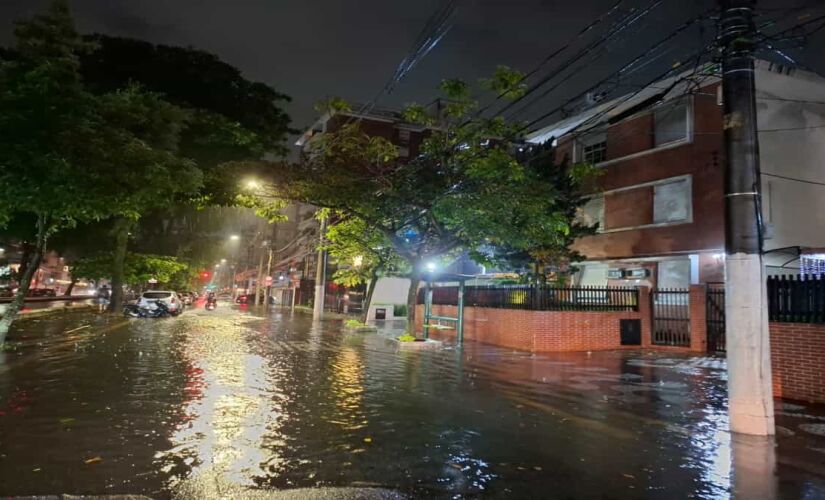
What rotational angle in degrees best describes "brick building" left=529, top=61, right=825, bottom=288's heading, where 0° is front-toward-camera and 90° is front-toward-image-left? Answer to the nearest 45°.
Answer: approximately 45°

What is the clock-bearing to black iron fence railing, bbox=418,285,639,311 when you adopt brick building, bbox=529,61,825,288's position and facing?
The black iron fence railing is roughly at 12 o'clock from the brick building.

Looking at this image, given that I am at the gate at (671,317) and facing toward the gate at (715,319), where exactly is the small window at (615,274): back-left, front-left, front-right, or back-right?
back-left

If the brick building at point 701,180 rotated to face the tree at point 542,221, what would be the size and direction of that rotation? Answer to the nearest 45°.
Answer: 0° — it already faces it

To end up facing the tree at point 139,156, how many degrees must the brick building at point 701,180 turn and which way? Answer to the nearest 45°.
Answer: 0° — it already faces it

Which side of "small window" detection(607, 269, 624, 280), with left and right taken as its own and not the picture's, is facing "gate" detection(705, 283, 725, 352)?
left

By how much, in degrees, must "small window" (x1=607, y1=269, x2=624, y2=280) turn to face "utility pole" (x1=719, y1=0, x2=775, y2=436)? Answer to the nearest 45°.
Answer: approximately 45° to its left

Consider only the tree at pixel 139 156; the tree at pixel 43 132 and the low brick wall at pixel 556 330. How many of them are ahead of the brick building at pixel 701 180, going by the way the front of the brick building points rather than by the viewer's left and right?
3

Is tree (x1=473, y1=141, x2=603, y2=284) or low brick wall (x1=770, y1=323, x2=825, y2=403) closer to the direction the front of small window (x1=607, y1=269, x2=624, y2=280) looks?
the tree

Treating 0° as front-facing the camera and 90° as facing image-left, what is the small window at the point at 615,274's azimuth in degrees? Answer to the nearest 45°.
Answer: approximately 45°

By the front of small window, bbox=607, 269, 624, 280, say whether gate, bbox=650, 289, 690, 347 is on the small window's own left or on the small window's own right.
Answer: on the small window's own left
